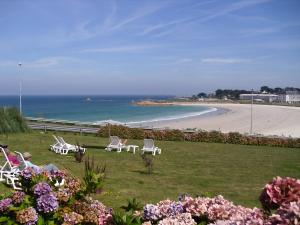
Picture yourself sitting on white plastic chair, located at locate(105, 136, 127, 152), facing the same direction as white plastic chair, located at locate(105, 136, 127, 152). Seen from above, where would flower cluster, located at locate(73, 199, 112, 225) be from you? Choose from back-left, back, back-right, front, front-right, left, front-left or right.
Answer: back-right

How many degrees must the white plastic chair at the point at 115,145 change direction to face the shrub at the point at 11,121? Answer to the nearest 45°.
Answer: approximately 90° to its left

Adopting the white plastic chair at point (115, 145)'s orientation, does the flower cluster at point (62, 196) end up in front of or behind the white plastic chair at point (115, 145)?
behind

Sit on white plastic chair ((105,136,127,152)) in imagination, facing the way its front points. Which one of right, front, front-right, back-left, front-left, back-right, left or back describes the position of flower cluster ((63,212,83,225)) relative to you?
back-right

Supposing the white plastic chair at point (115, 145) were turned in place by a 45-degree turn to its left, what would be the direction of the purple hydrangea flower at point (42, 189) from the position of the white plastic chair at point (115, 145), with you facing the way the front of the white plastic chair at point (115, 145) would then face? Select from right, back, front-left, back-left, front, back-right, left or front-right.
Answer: back

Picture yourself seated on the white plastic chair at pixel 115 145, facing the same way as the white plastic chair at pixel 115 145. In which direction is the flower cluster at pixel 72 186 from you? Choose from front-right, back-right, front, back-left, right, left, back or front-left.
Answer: back-right

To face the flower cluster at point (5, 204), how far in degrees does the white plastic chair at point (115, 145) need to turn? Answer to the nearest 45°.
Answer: approximately 135° to its right

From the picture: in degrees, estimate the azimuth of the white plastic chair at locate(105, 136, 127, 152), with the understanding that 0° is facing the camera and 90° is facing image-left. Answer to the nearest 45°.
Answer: approximately 225°

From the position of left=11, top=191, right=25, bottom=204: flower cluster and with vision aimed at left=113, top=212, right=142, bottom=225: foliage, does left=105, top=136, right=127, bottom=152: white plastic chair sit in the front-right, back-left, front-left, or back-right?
back-left

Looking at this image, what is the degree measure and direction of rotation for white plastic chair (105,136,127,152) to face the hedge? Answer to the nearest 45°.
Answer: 0° — it already faces it

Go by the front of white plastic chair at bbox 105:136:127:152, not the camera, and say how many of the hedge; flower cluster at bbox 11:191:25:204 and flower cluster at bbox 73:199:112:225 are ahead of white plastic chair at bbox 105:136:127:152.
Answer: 1

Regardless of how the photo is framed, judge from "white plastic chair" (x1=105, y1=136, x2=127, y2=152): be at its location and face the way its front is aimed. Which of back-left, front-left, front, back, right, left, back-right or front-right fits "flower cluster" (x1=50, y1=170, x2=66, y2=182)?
back-right
